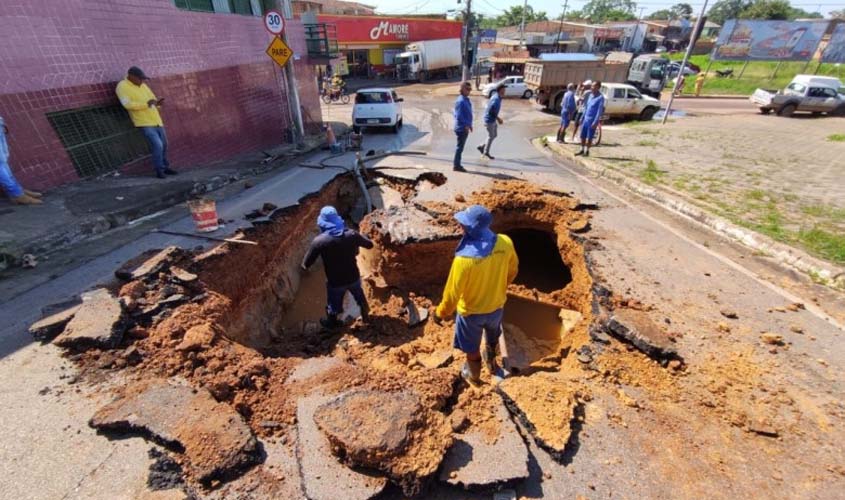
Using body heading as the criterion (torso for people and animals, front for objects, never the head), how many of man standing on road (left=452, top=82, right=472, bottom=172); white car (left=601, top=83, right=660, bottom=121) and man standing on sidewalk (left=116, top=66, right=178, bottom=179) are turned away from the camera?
0

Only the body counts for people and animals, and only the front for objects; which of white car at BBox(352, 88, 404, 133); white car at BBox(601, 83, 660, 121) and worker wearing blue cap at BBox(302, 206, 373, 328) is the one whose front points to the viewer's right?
white car at BBox(601, 83, 660, 121)

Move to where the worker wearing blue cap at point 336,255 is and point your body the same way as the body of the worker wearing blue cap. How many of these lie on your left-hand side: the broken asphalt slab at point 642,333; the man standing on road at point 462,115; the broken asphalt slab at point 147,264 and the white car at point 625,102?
1

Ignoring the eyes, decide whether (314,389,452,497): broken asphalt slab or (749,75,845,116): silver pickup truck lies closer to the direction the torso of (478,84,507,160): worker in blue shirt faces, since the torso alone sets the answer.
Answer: the silver pickup truck

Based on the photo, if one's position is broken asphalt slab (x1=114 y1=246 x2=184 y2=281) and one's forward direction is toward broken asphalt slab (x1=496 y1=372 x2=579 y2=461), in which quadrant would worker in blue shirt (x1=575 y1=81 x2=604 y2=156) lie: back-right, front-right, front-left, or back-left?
front-left

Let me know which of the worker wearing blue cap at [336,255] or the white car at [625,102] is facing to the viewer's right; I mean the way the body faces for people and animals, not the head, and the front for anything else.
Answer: the white car

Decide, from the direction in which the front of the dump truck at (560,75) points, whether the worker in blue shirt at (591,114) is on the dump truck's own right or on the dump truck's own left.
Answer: on the dump truck's own right

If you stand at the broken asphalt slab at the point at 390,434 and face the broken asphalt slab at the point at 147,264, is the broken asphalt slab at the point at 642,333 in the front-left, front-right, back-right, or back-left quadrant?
back-right

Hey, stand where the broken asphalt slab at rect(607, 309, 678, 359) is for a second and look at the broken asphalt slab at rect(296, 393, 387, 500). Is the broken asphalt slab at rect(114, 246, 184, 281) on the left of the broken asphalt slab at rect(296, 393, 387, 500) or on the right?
right

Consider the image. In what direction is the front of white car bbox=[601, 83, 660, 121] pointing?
to the viewer's right

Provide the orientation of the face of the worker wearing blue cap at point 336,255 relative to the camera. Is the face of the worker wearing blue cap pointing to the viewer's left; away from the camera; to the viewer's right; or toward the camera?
away from the camera

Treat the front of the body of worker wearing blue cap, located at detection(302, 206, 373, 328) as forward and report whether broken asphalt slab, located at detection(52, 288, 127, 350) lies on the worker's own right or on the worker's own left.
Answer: on the worker's own left
